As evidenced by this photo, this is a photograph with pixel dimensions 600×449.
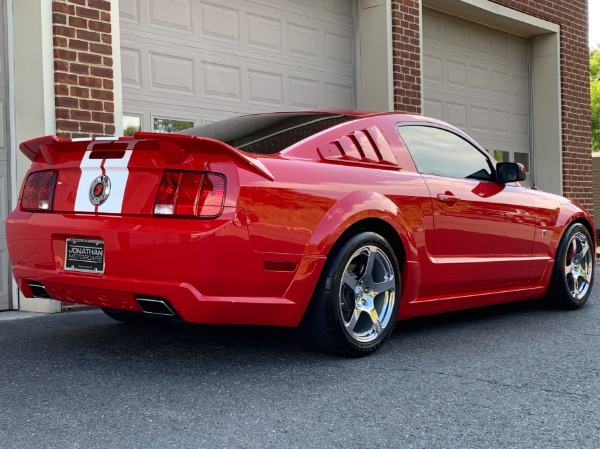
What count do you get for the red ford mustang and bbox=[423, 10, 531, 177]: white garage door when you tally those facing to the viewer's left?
0

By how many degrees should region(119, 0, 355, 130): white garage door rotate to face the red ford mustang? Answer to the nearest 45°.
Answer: approximately 45° to its right

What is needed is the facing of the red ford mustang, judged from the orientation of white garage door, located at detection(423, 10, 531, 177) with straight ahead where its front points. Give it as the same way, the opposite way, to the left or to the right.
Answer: to the left

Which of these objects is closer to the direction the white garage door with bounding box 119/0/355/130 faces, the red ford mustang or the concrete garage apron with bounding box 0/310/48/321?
the red ford mustang

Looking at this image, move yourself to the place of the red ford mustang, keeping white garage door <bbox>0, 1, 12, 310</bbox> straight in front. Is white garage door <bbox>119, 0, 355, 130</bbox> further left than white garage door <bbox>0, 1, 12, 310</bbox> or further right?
right

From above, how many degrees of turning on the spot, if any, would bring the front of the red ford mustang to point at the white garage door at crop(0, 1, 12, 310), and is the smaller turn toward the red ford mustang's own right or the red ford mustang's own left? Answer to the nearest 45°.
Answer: approximately 90° to the red ford mustang's own left

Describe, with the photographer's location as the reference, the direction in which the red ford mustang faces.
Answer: facing away from the viewer and to the right of the viewer

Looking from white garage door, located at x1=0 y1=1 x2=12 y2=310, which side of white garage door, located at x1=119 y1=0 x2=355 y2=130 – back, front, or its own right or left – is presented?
right

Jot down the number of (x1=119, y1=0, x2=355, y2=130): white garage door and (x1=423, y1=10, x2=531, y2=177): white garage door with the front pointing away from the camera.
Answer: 0

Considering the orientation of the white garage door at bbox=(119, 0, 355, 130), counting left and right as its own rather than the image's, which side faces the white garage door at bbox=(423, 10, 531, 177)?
left

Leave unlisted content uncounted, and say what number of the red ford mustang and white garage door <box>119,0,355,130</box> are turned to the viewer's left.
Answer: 0

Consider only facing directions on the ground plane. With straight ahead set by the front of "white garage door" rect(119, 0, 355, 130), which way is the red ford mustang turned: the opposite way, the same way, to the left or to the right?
to the left
